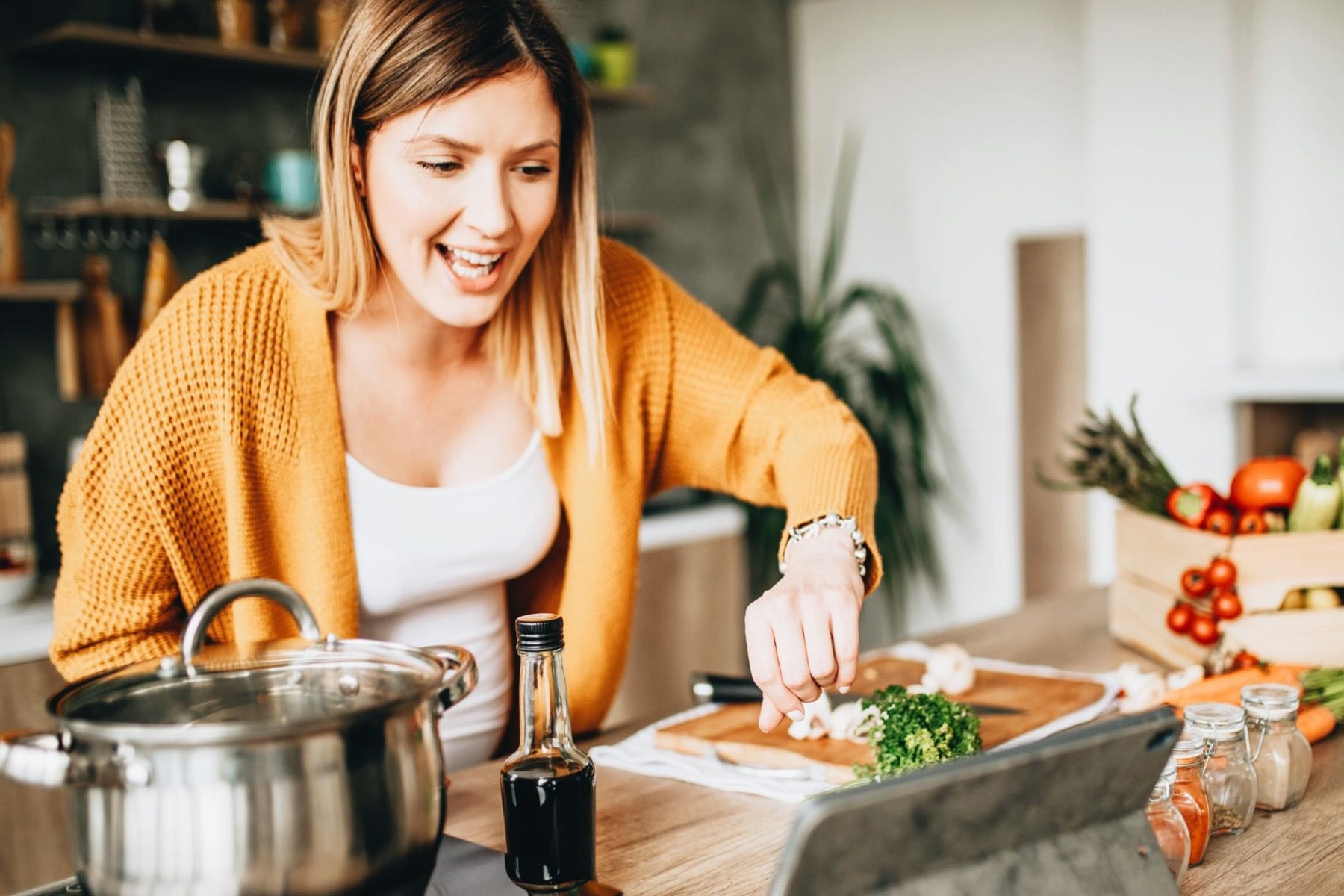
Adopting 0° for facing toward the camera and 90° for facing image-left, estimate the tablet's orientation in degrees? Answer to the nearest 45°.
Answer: approximately 135°

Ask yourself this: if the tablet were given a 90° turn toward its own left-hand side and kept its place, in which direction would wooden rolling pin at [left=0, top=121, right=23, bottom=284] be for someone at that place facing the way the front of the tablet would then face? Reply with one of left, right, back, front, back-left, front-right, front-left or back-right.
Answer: right

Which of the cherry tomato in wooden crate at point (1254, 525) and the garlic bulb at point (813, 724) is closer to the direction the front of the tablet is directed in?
the garlic bulb

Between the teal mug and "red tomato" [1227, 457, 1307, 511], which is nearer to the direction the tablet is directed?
the teal mug

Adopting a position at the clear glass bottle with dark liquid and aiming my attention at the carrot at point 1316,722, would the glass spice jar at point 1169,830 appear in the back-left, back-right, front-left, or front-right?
front-right

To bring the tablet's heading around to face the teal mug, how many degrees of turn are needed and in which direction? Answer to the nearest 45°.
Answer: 0° — it already faces it

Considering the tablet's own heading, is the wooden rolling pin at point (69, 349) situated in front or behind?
in front

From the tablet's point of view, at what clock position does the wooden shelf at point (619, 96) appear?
The wooden shelf is roughly at 1 o'clock from the tablet.

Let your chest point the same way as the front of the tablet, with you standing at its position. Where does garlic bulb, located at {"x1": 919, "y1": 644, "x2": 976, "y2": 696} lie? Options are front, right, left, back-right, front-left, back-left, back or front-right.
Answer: front-right

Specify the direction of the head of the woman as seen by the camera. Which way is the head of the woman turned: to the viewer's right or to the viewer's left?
to the viewer's right

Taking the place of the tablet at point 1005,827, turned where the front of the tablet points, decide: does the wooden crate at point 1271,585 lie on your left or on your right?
on your right

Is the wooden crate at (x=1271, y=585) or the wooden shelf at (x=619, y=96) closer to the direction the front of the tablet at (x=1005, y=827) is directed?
the wooden shelf

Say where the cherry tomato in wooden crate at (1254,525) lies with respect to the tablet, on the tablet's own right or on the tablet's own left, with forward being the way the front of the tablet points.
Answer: on the tablet's own right

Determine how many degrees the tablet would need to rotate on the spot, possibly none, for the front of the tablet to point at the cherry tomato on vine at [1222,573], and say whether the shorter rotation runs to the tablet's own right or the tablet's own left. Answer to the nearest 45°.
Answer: approximately 45° to the tablet's own right

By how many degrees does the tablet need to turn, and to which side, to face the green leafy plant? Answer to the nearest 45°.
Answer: approximately 45° to its right

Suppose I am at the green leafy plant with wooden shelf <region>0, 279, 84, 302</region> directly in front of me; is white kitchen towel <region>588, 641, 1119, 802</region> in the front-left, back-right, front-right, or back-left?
front-left

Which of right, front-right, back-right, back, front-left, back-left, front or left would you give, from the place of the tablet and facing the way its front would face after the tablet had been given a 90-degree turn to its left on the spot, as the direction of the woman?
right
